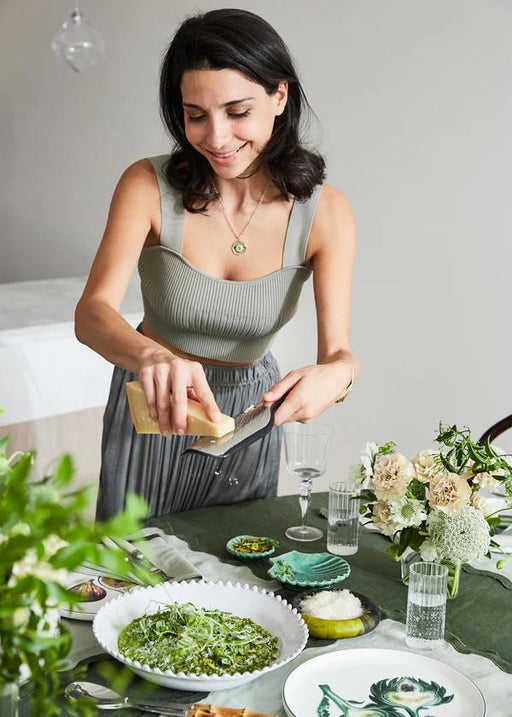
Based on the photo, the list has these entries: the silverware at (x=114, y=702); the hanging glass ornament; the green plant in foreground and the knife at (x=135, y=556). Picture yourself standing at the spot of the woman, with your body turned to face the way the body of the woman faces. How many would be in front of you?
3

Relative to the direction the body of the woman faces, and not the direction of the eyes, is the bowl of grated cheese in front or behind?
in front

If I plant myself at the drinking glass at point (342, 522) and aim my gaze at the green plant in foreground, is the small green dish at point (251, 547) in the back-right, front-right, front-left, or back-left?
front-right

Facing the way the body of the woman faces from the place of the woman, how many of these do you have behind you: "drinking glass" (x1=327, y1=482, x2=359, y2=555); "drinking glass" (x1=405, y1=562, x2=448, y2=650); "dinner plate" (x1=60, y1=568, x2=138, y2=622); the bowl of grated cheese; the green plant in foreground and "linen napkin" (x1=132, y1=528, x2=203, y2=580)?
0

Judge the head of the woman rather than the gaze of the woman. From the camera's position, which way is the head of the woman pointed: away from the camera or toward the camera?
toward the camera

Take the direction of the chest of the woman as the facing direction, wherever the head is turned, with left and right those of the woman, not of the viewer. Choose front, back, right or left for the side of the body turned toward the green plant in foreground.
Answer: front

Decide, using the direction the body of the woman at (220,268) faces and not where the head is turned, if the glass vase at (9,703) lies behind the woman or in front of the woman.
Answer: in front

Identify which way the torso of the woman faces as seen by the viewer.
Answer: toward the camera

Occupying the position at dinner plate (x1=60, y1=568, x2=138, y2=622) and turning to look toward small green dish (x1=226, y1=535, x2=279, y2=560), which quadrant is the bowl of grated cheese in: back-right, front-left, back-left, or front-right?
front-right

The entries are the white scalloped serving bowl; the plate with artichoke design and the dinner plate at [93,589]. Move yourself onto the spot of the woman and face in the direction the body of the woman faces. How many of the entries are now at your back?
0

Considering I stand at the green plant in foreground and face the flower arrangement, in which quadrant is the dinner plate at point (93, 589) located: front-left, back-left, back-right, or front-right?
front-left

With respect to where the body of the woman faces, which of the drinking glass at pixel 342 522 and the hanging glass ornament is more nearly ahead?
the drinking glass

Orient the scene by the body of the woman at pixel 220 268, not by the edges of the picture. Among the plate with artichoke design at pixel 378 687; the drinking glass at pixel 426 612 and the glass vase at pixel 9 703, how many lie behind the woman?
0
